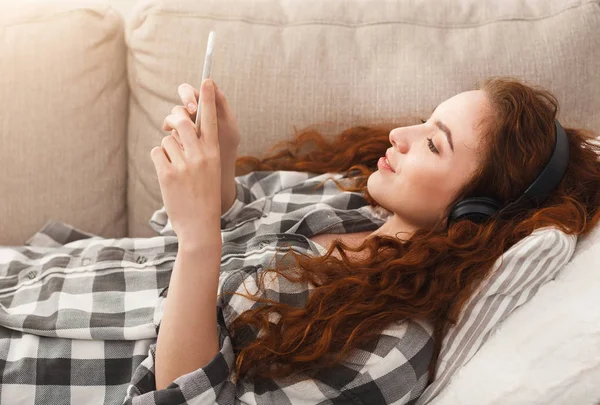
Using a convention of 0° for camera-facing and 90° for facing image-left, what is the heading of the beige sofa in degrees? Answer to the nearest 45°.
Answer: approximately 0°
